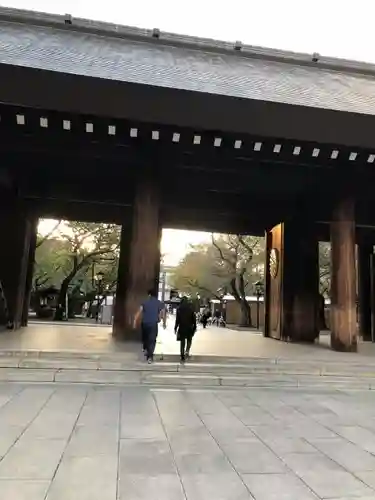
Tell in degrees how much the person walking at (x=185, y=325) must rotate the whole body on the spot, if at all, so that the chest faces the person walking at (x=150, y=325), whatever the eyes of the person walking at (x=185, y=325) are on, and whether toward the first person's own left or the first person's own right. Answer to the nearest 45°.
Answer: approximately 135° to the first person's own left

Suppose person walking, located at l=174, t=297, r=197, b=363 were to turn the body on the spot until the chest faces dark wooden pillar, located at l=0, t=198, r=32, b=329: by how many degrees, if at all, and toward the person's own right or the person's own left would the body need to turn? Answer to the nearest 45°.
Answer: approximately 45° to the person's own left

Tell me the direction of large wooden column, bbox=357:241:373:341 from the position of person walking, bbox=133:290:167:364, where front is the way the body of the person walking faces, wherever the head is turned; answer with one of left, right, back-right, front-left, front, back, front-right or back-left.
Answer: front-right

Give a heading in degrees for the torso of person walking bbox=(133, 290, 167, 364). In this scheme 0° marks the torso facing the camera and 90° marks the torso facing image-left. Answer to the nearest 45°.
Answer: approximately 180°

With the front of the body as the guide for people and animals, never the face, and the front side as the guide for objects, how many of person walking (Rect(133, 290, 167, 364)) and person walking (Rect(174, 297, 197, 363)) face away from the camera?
2

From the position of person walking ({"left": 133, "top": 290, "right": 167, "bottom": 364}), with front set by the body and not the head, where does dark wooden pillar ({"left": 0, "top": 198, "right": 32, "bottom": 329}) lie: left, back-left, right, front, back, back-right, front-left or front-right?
front-left

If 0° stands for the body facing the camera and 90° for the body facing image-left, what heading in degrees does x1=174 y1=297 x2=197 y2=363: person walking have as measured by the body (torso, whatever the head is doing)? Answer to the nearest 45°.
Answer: approximately 180°
